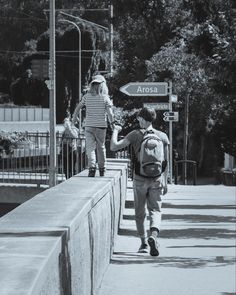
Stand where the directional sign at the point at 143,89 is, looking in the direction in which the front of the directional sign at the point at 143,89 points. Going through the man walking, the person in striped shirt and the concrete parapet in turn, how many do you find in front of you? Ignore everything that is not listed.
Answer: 3

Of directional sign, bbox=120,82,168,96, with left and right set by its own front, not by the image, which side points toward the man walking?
front

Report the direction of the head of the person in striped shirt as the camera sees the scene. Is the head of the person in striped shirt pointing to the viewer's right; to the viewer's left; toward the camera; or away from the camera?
away from the camera

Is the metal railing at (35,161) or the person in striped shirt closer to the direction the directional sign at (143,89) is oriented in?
the person in striped shirt

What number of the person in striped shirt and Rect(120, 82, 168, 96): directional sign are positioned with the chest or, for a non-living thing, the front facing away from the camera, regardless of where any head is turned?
1

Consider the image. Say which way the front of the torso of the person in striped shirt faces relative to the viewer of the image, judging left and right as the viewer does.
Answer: facing away from the viewer

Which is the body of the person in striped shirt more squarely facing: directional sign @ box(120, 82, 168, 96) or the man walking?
the directional sign

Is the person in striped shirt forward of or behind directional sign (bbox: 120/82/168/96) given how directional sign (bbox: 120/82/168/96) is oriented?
forward

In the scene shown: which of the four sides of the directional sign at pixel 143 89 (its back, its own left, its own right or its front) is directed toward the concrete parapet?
front

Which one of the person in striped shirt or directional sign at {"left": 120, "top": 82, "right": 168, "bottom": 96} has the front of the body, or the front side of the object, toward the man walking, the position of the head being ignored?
the directional sign

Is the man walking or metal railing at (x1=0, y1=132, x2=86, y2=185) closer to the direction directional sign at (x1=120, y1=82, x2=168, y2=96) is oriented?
the man walking

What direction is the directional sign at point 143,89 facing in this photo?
toward the camera

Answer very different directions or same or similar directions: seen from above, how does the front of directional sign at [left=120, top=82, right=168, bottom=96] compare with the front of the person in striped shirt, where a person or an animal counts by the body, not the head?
very different directions

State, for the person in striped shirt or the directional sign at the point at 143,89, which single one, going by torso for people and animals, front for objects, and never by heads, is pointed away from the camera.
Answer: the person in striped shirt
